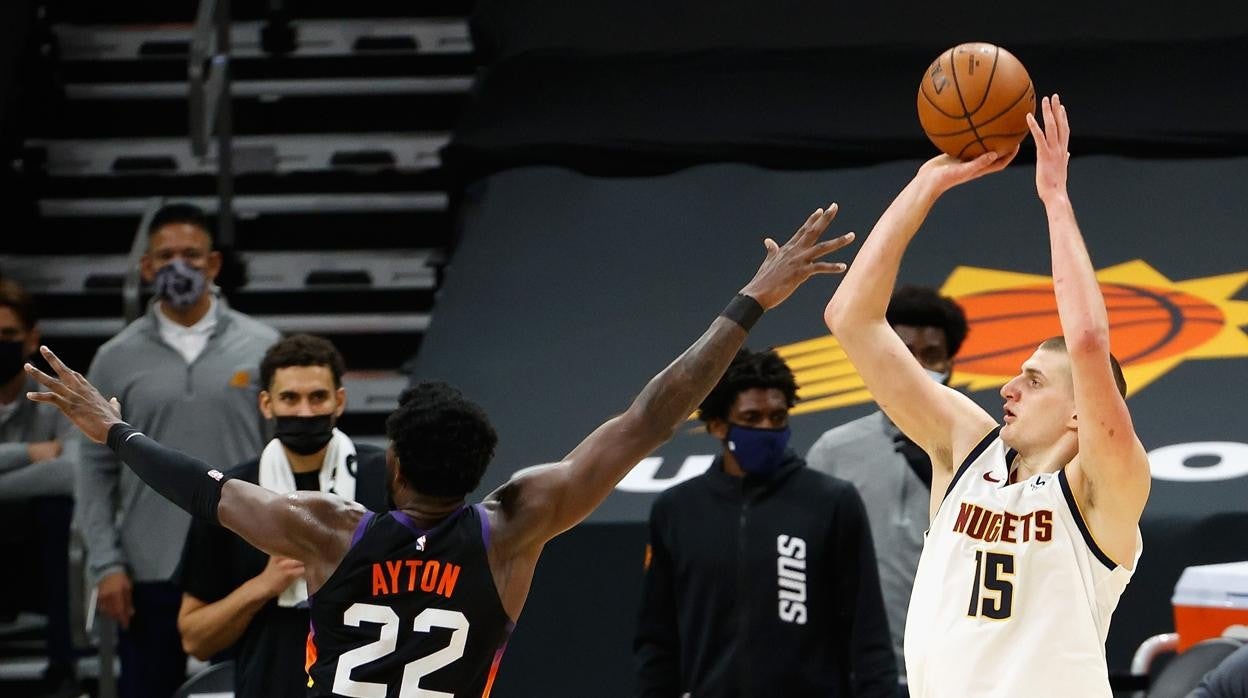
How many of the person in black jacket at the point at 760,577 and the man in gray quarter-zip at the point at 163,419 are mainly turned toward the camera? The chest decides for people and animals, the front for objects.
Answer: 2

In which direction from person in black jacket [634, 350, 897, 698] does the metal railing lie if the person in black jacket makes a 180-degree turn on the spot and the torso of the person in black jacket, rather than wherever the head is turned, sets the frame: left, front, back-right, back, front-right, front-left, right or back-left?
front-left

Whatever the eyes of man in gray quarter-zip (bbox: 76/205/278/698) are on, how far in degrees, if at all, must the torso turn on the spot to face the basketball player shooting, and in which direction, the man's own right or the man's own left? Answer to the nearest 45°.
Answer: approximately 45° to the man's own left

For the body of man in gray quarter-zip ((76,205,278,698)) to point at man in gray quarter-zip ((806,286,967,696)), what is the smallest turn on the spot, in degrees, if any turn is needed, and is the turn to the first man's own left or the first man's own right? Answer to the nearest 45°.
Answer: approximately 45° to the first man's own left

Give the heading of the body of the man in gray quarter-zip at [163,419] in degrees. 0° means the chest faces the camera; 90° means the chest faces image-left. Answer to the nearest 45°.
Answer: approximately 0°

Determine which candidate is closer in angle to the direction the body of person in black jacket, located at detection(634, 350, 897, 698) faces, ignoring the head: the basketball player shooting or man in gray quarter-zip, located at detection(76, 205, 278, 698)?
the basketball player shooting

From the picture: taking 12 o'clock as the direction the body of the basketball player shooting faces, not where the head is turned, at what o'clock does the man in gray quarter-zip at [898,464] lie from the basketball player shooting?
The man in gray quarter-zip is roughly at 4 o'clock from the basketball player shooting.

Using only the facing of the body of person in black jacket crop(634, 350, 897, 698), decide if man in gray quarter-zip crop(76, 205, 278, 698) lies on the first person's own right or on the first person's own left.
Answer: on the first person's own right
